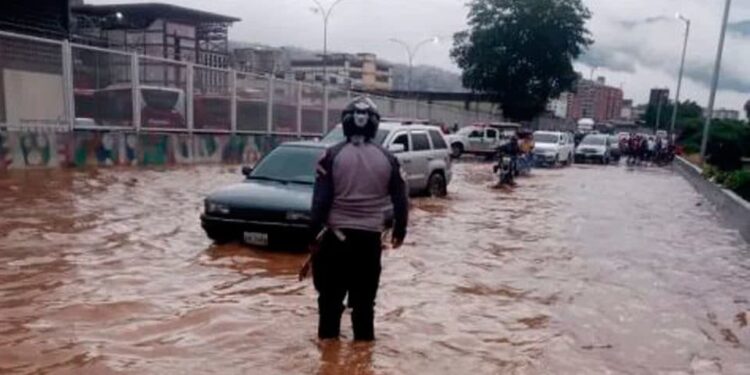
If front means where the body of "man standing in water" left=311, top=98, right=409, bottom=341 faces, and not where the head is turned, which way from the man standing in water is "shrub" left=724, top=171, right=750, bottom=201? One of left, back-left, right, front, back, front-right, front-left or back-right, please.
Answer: front-right

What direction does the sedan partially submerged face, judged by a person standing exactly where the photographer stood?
facing the viewer and to the left of the viewer

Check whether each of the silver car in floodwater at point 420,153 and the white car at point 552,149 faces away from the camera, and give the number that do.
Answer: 0

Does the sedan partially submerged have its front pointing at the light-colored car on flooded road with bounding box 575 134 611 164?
no

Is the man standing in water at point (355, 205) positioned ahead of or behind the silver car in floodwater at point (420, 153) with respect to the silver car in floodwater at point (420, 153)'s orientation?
ahead

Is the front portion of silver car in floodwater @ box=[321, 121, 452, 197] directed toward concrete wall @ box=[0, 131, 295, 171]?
no

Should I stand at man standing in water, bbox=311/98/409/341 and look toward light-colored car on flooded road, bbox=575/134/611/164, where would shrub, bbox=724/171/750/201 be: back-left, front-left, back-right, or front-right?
front-right

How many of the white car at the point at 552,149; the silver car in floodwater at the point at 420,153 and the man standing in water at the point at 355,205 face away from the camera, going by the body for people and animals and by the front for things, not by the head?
1

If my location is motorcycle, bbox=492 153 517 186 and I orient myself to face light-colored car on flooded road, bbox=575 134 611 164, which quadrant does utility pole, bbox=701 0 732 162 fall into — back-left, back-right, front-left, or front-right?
front-right

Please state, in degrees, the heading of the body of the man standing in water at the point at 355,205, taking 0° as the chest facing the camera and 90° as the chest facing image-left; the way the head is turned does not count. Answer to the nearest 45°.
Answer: approximately 180°

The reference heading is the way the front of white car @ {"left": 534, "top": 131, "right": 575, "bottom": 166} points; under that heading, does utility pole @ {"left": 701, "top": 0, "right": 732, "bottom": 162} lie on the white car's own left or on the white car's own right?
on the white car's own left

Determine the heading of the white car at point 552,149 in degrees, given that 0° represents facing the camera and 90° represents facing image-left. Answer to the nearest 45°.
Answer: approximately 45°

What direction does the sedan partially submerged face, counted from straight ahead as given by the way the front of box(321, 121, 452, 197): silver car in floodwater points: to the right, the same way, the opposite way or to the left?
the same way

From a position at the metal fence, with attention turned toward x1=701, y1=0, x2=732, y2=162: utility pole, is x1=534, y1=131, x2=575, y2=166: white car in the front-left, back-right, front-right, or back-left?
front-left

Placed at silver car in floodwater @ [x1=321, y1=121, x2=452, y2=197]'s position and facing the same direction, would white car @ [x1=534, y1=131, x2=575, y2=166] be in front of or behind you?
behind
